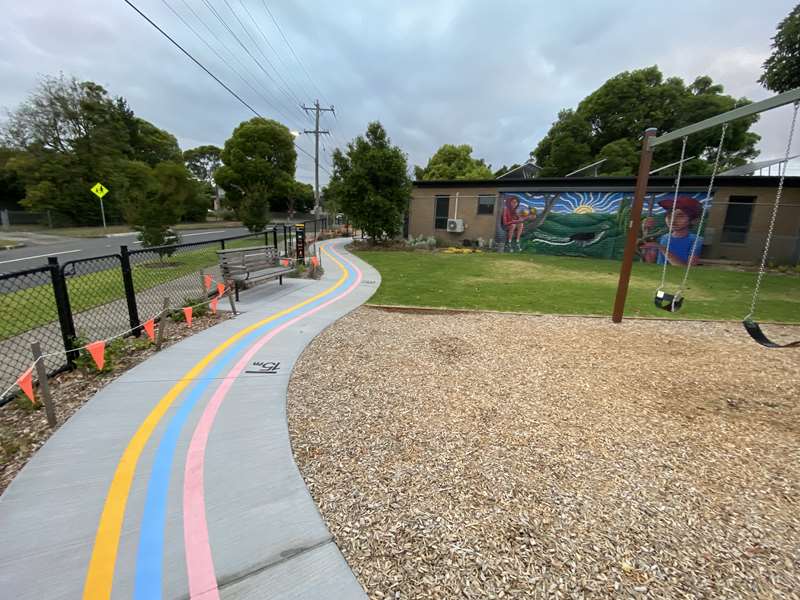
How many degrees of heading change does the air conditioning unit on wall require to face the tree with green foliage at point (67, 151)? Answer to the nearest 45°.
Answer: approximately 90° to its right

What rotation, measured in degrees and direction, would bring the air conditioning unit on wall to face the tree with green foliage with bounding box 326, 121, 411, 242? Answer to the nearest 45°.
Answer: approximately 45° to its right

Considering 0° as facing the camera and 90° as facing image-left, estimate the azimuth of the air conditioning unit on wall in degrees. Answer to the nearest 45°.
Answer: approximately 0°

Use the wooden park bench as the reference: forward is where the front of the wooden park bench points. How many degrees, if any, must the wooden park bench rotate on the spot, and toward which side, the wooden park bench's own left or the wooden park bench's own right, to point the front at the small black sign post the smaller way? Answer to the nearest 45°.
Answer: approximately 135° to the wooden park bench's own left

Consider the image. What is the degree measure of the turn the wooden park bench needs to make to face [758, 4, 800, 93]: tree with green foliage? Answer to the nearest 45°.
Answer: approximately 45° to its left

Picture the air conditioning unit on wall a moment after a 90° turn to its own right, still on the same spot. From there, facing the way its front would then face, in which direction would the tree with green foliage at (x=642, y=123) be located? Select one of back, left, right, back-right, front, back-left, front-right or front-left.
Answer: back-right

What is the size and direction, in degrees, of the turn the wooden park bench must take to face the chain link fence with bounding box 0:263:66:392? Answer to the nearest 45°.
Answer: approximately 90° to its right

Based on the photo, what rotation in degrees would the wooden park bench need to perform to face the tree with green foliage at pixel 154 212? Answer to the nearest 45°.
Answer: approximately 180°

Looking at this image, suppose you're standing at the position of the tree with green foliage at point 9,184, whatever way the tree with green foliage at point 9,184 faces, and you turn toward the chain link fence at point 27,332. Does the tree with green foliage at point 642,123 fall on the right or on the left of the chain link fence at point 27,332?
left

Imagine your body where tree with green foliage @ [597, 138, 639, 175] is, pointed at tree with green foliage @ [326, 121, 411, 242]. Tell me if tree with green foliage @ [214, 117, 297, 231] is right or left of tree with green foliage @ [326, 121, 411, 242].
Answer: right

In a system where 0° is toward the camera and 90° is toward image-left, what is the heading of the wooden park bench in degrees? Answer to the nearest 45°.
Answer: approximately 315°

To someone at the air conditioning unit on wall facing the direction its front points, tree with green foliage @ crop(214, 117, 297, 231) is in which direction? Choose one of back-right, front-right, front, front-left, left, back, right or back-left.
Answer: back-right

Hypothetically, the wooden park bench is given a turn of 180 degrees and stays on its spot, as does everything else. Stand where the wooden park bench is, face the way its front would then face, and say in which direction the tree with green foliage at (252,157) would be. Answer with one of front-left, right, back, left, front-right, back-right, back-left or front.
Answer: front-right

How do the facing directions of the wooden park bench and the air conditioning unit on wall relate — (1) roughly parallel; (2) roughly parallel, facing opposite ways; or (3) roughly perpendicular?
roughly perpendicular

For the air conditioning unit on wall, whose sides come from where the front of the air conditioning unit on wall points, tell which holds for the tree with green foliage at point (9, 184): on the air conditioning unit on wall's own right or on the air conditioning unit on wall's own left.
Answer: on the air conditioning unit on wall's own right
